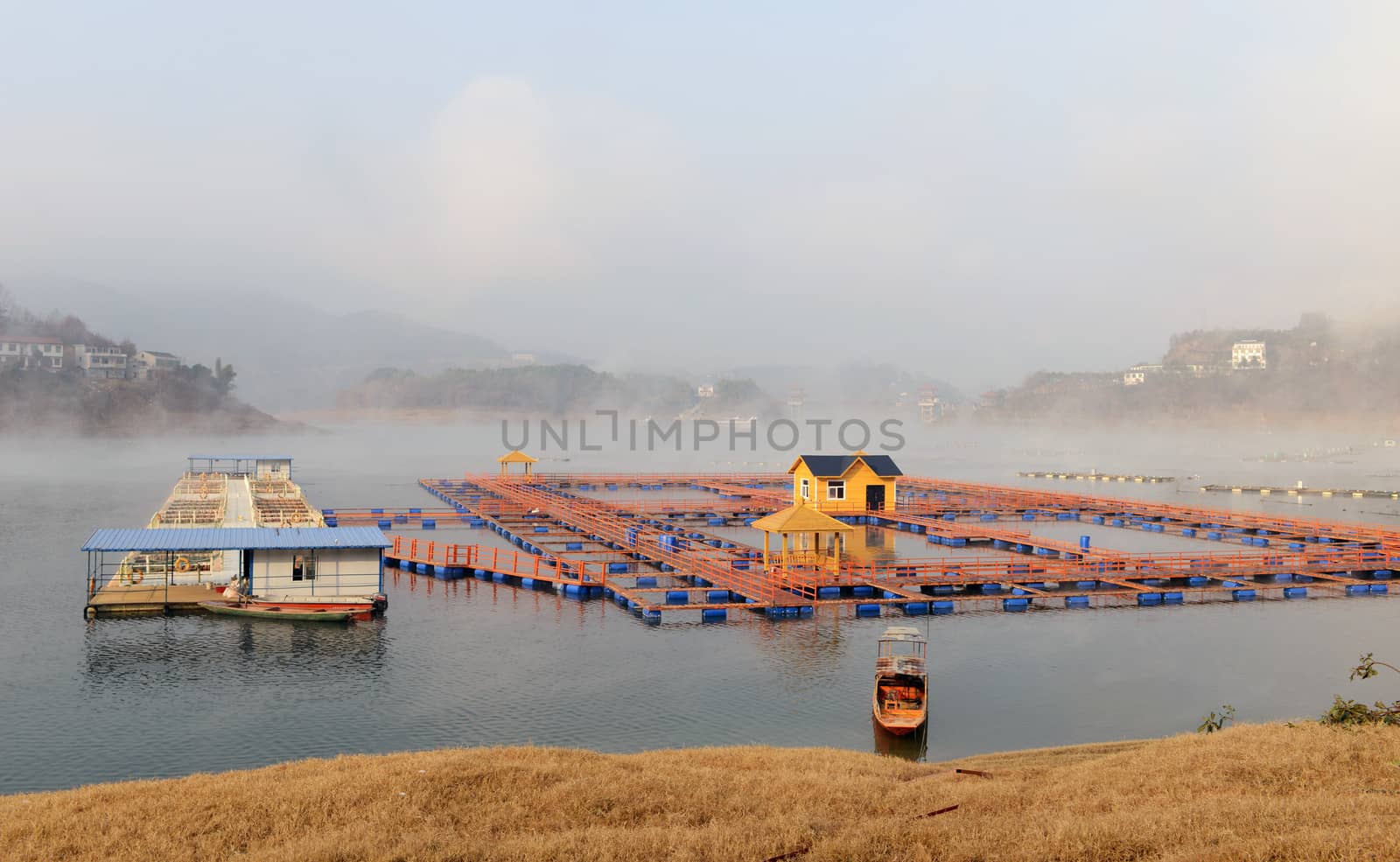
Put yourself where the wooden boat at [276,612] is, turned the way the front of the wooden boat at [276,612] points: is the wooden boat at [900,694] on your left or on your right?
on your left

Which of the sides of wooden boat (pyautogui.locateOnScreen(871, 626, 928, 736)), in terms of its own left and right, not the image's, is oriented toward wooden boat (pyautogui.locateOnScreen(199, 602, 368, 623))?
right

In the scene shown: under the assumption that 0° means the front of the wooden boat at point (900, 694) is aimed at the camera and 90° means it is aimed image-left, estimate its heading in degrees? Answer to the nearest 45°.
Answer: approximately 0°

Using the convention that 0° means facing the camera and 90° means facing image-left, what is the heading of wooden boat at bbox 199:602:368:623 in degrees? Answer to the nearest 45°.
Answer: approximately 90°

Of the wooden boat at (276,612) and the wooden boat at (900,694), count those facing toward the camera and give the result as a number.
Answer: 1
